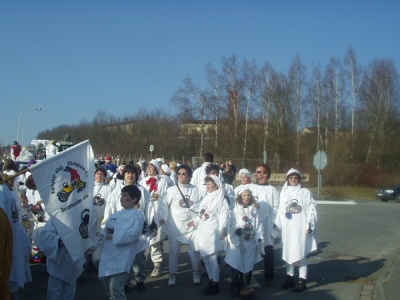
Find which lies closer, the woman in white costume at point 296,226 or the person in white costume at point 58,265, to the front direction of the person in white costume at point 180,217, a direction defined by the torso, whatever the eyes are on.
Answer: the person in white costume

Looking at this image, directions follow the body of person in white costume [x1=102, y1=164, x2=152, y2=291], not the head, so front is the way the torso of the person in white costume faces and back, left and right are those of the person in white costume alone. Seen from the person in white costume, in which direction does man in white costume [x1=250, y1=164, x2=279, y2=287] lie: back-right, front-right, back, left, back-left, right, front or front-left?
left

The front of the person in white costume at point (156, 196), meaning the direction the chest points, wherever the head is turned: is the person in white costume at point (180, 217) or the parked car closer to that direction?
the person in white costume

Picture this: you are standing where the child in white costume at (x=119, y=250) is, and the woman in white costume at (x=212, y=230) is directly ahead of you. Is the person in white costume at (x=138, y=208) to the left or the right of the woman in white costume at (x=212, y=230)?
left

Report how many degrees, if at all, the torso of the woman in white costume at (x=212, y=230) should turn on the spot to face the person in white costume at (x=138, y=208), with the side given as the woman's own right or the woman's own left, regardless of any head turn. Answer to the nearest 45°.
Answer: approximately 45° to the woman's own right

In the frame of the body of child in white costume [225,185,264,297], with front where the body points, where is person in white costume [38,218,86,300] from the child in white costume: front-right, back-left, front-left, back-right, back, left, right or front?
front-right

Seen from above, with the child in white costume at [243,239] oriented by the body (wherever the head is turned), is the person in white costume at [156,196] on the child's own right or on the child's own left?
on the child's own right

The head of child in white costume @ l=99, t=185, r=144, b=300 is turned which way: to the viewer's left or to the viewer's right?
to the viewer's left

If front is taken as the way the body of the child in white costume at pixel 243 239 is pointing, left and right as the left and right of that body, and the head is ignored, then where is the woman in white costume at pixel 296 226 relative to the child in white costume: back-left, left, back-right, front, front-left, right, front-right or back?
back-left

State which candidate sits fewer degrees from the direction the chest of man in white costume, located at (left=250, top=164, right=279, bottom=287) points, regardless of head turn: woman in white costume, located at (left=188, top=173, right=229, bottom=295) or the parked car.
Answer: the woman in white costume

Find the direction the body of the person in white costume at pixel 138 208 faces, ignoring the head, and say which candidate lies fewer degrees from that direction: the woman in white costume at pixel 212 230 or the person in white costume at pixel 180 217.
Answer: the woman in white costume

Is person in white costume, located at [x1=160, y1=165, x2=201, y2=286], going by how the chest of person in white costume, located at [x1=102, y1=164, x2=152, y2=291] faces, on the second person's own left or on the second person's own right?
on the second person's own left

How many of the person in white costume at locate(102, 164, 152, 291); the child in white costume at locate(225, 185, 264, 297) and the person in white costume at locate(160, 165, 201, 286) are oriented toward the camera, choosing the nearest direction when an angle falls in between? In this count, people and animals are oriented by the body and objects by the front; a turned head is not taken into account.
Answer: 3

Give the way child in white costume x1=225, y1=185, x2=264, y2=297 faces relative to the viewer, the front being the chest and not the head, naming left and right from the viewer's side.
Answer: facing the viewer

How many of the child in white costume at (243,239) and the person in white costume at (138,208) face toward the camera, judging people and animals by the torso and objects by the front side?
2
